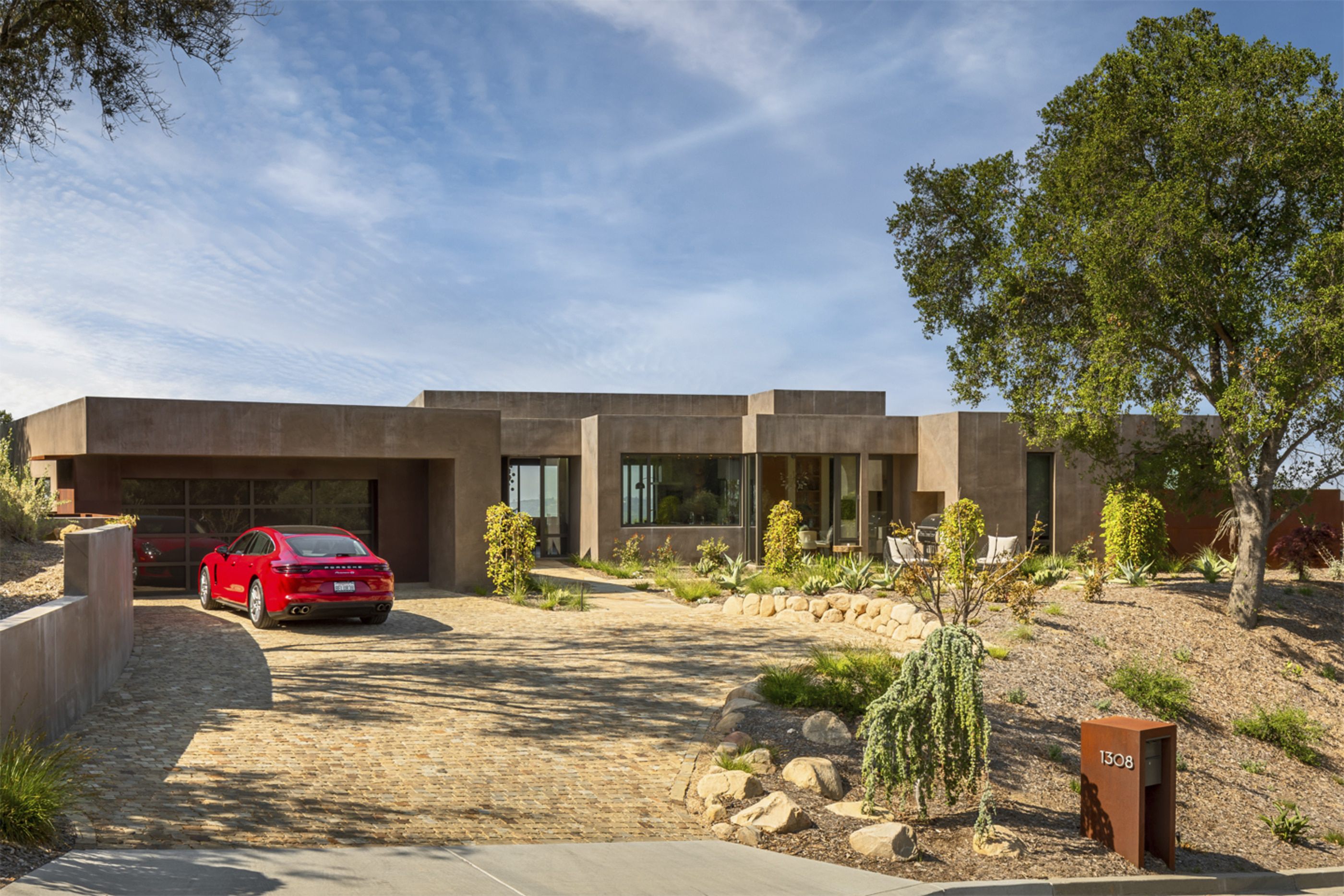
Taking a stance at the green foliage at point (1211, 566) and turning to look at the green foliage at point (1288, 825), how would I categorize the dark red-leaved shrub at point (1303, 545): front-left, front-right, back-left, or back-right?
back-left

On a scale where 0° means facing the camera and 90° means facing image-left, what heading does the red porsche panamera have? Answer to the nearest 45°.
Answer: approximately 135°

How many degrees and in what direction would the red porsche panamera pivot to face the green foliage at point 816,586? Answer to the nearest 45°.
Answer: approximately 135° to its right

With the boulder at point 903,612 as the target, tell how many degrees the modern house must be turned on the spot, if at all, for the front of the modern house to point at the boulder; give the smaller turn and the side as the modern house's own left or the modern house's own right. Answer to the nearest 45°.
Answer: approximately 45° to the modern house's own left

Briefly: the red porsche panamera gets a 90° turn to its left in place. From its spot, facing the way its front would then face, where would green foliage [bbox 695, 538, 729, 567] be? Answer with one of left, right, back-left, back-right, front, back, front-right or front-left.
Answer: back

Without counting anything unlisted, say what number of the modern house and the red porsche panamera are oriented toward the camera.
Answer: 1

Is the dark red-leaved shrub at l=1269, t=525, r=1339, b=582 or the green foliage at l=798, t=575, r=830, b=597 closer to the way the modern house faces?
the green foliage

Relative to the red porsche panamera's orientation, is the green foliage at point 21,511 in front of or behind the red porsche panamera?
in front

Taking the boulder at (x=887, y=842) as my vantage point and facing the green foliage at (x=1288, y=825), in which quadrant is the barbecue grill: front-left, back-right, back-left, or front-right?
front-left

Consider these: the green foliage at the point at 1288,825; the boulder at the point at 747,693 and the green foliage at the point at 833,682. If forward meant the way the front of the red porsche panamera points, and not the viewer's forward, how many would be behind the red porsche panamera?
3

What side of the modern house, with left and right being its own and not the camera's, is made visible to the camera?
front
